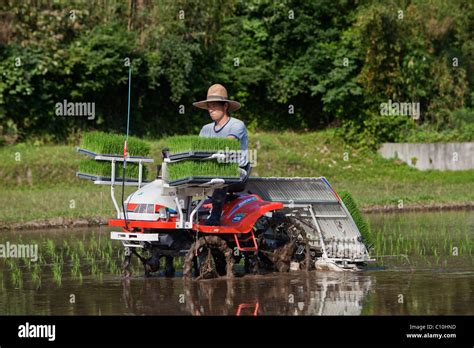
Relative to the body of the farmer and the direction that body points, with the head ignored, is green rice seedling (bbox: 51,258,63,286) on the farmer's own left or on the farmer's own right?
on the farmer's own right

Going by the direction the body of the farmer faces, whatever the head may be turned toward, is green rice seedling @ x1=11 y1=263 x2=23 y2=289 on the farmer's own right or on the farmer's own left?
on the farmer's own right

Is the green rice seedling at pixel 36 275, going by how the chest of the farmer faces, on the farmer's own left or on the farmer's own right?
on the farmer's own right

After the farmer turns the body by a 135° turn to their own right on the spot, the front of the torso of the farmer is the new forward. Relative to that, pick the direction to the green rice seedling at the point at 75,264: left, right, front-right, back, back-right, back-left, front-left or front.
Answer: front-left

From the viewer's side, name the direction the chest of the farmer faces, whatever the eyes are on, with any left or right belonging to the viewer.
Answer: facing the viewer and to the left of the viewer

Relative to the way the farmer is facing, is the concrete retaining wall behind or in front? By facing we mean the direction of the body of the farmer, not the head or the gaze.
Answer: behind
